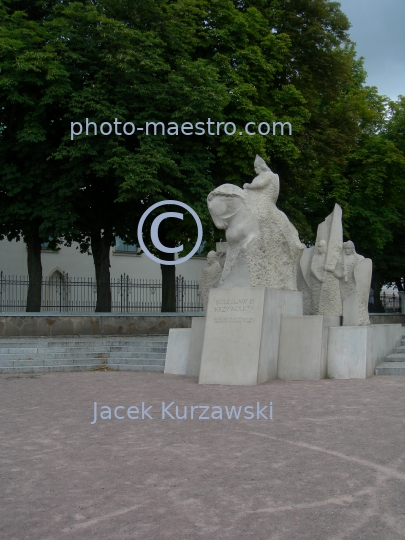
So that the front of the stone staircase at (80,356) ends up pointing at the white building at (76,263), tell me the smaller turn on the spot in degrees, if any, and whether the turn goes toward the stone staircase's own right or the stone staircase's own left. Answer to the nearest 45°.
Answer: approximately 180°

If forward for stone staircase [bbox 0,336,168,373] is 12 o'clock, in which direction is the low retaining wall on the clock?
The low retaining wall is roughly at 6 o'clock from the stone staircase.

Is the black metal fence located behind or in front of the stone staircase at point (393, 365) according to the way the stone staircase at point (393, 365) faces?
behind

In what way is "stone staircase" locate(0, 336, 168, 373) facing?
toward the camera

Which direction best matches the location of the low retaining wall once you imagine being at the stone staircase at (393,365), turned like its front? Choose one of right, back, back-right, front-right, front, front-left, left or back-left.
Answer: back-right

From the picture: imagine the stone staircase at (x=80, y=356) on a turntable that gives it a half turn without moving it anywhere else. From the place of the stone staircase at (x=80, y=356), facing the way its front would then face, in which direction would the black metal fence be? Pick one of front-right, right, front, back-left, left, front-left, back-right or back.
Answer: front

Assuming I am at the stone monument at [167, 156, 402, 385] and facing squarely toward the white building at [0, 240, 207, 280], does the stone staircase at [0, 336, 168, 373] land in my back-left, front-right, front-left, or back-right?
front-left

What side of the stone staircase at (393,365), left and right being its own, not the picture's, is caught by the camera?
front

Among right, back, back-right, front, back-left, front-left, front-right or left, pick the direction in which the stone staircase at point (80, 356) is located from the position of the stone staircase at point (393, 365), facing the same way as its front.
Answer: right

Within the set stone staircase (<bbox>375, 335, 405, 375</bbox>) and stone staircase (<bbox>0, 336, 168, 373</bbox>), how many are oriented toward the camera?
2
